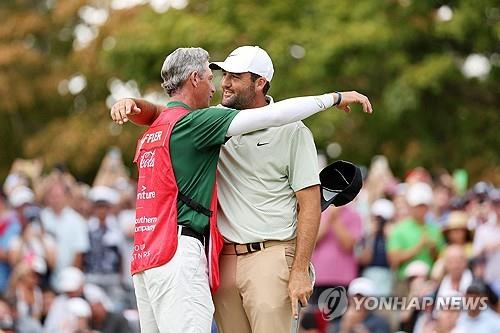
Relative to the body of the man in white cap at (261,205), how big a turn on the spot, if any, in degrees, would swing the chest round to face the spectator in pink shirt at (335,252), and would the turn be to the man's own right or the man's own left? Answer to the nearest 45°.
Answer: approximately 135° to the man's own right

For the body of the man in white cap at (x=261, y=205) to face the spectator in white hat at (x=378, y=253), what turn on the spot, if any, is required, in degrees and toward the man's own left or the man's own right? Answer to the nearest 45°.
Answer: approximately 135° to the man's own right

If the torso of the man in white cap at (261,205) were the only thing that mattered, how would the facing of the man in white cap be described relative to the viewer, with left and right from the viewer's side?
facing the viewer and to the left of the viewer
